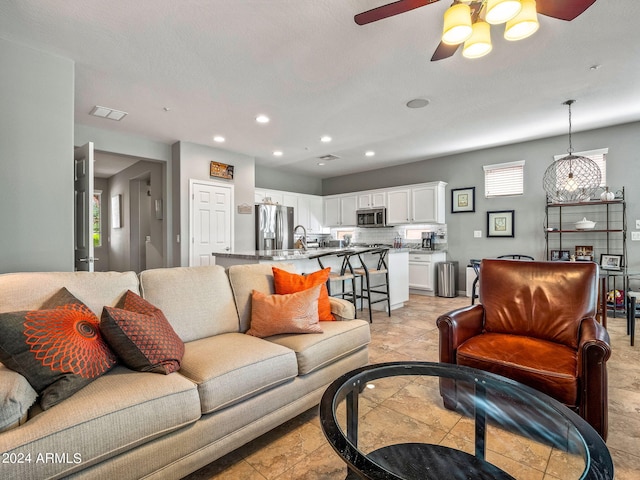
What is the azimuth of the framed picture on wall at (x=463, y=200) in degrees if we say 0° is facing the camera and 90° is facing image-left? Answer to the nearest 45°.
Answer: approximately 45°

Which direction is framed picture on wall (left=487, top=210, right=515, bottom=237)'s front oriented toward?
toward the camera

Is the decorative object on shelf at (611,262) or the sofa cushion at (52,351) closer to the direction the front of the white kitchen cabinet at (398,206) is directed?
the sofa cushion

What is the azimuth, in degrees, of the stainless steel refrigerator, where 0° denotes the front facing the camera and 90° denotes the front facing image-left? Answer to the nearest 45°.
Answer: approximately 315°

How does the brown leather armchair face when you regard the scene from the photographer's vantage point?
facing the viewer and to the left of the viewer

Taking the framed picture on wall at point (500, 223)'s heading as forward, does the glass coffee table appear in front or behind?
in front

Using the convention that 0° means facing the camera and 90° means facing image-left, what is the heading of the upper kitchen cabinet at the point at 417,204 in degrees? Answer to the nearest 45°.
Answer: approximately 45°

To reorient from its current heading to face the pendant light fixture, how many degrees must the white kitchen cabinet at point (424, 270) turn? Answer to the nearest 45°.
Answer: approximately 90° to its left

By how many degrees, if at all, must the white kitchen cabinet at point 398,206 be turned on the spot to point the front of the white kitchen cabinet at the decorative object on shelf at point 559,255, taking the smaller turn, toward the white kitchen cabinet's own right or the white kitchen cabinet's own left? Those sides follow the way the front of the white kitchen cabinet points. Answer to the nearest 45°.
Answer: approximately 90° to the white kitchen cabinet's own left

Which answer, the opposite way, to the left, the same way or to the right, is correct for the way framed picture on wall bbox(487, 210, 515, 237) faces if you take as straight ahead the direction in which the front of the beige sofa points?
to the right

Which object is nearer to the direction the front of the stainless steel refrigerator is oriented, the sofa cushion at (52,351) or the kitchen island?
the kitchen island

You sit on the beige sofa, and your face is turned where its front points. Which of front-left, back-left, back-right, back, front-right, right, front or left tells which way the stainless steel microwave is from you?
left

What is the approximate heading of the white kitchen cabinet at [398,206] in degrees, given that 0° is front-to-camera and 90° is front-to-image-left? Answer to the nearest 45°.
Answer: approximately 45°

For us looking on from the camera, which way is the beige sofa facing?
facing the viewer and to the right of the viewer
